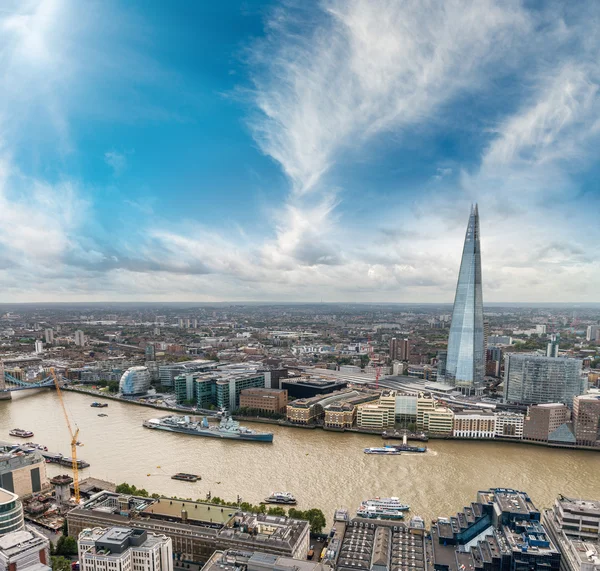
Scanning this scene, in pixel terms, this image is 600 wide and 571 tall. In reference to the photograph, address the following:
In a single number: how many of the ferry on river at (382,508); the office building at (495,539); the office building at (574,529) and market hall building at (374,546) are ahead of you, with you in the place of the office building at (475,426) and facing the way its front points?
4

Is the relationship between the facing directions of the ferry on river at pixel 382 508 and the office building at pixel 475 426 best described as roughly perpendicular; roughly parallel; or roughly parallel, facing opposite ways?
roughly perpendicular

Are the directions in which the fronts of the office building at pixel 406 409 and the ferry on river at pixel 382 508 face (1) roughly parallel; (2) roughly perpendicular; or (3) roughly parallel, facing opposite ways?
roughly perpendicular

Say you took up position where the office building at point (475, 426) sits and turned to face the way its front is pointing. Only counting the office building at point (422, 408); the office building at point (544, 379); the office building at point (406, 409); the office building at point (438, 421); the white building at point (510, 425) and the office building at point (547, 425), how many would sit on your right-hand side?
3

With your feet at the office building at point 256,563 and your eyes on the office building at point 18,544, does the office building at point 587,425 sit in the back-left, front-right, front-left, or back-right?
back-right

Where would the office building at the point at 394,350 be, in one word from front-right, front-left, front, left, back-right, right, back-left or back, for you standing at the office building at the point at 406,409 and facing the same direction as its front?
back
